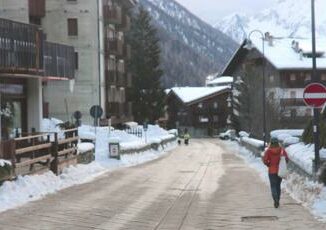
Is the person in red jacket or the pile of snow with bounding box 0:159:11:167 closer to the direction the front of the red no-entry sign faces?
the person in red jacket

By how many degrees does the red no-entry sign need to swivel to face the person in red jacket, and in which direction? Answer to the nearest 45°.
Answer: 0° — it already faces them

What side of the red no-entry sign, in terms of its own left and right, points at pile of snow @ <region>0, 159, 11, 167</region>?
right

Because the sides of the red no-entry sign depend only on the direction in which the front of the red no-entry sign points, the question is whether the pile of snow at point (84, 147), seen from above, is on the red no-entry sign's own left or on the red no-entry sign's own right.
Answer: on the red no-entry sign's own right

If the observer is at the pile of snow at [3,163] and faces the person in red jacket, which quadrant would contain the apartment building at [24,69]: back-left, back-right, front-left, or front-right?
back-left

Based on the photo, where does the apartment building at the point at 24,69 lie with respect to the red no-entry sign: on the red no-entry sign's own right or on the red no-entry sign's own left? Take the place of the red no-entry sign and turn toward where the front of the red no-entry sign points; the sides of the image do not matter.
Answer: on the red no-entry sign's own right

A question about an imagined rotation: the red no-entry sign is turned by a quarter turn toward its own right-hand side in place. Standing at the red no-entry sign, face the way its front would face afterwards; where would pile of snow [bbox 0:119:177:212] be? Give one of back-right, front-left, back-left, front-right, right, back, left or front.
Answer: front

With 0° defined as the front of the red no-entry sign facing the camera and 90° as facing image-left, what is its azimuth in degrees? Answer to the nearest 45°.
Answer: approximately 0°
